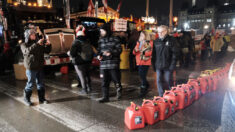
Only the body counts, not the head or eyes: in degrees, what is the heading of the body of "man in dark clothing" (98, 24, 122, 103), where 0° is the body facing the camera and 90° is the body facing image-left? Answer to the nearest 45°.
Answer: approximately 45°

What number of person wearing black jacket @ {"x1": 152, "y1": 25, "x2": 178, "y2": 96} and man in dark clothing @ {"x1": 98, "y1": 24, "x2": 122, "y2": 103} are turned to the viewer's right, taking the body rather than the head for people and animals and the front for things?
0

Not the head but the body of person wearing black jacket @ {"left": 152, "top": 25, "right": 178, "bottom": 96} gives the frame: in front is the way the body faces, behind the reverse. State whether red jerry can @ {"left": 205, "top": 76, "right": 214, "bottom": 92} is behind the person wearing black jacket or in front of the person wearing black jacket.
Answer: behind

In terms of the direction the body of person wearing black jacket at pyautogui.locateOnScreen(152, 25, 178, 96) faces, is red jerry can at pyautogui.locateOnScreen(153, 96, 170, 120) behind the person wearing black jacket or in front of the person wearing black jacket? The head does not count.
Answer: in front

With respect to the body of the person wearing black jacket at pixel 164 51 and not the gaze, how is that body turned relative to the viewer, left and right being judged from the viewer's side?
facing the viewer and to the left of the viewer

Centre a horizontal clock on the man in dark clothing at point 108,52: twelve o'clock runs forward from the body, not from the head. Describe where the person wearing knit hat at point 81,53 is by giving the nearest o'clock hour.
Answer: The person wearing knit hat is roughly at 3 o'clock from the man in dark clothing.

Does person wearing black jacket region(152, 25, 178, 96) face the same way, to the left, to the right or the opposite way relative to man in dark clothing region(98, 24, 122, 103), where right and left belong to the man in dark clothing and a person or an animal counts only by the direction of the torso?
the same way

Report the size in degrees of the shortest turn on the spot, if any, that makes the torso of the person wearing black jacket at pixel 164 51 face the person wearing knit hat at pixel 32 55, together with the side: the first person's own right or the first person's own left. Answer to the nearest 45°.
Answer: approximately 45° to the first person's own right

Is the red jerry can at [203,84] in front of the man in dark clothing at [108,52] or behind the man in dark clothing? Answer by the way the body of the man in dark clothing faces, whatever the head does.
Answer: behind
